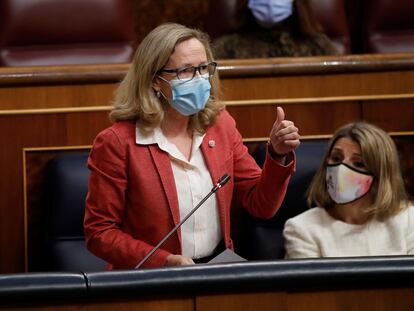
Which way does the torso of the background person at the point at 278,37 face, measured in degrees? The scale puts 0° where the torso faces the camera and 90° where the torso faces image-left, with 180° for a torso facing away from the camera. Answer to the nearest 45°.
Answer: approximately 0°

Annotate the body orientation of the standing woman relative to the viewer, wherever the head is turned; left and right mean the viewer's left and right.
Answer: facing the viewer and to the right of the viewer

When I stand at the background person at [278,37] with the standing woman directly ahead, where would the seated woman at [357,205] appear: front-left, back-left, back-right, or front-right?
front-left

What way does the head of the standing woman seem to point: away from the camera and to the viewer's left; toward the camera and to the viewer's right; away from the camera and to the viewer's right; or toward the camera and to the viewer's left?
toward the camera and to the viewer's right

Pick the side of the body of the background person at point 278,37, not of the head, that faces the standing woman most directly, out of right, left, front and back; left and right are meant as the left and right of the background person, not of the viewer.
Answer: front

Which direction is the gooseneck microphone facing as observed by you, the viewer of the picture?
facing to the right of the viewer

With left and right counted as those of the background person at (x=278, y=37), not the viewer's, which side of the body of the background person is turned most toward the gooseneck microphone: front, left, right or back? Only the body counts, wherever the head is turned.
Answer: front
